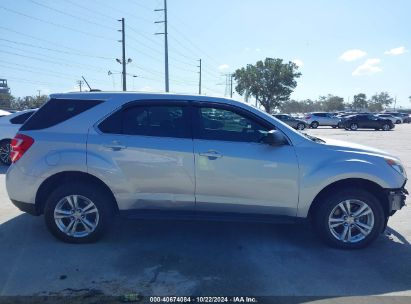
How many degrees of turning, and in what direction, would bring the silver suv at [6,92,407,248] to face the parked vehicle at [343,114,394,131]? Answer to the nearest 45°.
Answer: approximately 45° to its left

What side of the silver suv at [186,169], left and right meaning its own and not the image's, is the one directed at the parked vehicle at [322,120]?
left

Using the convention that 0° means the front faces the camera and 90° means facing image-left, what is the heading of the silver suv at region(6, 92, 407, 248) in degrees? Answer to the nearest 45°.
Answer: approximately 270°

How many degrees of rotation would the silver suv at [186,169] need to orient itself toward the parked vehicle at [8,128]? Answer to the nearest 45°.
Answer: approximately 135° to its left
